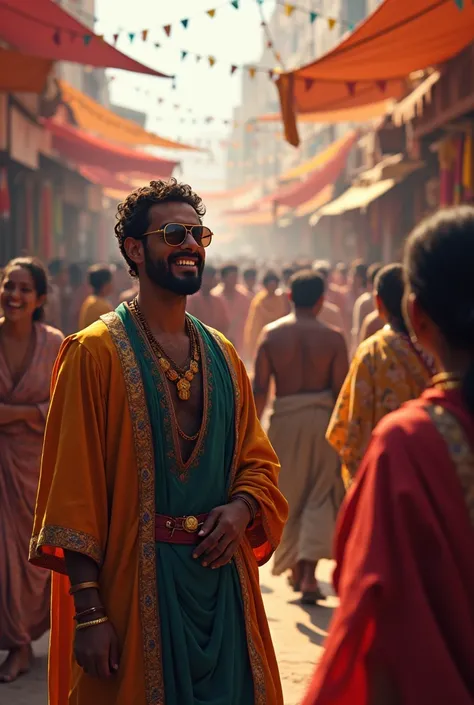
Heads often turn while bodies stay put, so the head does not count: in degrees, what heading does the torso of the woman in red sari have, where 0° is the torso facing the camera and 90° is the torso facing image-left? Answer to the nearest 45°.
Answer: approximately 135°

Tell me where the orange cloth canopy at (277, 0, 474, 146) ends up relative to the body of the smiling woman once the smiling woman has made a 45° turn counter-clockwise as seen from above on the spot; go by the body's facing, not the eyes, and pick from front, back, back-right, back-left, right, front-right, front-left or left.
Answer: back-left

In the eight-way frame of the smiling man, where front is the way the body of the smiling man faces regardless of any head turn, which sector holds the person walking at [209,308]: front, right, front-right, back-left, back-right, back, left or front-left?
back-left

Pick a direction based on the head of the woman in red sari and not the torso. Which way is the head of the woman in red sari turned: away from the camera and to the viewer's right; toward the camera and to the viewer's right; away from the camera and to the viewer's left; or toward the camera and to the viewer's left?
away from the camera and to the viewer's left

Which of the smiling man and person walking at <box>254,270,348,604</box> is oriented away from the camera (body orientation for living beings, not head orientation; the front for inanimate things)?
the person walking

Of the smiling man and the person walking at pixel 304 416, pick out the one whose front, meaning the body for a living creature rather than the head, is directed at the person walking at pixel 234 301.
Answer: the person walking at pixel 304 416
